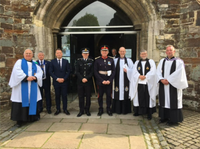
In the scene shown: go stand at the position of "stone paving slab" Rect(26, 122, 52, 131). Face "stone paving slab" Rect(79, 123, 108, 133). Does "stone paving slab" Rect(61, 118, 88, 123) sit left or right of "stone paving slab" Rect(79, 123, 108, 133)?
left

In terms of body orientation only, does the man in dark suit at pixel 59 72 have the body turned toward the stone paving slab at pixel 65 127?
yes

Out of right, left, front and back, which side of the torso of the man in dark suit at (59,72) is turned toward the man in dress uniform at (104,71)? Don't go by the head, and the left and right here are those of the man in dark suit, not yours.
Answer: left

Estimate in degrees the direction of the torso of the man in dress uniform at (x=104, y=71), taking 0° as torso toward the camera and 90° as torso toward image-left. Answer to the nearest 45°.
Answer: approximately 0°
